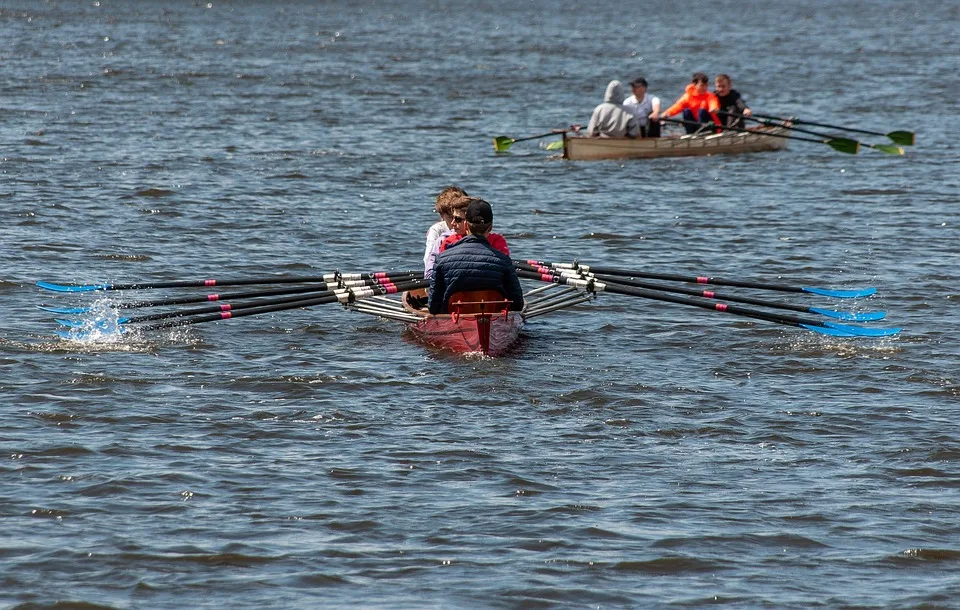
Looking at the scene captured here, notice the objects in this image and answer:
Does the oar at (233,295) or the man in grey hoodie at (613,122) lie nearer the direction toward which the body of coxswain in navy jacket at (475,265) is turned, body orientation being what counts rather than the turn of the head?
the man in grey hoodie

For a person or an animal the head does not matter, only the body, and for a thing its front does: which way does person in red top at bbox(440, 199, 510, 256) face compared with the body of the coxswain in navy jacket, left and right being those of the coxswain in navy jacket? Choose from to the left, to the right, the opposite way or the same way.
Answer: the opposite way

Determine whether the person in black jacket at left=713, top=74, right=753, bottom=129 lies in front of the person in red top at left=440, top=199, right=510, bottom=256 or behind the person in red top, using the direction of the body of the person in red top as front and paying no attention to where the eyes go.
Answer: behind

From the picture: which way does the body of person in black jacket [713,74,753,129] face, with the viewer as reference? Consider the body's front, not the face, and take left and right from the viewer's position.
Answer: facing the viewer and to the left of the viewer

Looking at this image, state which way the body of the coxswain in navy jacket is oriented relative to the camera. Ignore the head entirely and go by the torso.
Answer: away from the camera

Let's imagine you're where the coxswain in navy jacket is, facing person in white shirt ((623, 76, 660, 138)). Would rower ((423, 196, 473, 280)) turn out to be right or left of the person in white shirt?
left

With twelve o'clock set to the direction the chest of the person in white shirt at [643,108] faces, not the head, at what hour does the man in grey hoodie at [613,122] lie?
The man in grey hoodie is roughly at 1 o'clock from the person in white shirt.

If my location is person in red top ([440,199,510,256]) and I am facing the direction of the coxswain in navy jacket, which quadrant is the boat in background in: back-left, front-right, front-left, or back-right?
back-left

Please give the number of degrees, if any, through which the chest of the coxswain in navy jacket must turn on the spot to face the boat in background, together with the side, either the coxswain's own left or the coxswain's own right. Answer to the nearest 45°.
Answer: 0° — they already face it

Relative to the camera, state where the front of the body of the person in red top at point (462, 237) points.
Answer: toward the camera

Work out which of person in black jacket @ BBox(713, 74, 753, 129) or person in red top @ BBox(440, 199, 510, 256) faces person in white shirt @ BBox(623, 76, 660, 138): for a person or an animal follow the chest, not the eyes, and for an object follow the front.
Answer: the person in black jacket

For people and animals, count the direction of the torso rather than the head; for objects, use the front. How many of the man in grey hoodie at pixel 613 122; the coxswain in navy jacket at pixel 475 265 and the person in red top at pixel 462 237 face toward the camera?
1

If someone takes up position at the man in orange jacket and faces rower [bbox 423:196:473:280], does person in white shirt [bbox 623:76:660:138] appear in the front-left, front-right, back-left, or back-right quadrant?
front-right

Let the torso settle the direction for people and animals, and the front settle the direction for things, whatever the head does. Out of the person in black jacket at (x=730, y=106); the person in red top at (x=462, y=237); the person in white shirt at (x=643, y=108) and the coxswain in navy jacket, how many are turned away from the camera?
1

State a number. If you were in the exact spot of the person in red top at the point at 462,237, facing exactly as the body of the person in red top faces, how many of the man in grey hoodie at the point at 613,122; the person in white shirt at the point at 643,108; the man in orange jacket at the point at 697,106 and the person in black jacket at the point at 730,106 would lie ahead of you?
0

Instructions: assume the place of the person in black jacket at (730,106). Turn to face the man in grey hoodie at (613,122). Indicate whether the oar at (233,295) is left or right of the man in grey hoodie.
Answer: left
